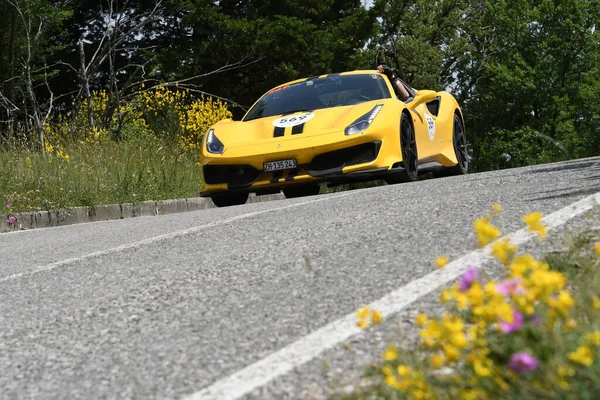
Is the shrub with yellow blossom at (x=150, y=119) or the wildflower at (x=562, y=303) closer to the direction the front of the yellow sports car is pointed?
the wildflower

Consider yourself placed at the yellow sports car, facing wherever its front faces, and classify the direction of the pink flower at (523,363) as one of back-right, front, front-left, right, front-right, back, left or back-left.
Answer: front-left

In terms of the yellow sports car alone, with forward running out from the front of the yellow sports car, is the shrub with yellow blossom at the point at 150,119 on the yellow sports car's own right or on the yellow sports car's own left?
on the yellow sports car's own right

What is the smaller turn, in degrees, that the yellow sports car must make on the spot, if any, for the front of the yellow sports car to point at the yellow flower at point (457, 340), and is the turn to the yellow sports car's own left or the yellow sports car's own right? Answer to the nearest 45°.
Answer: approximately 45° to the yellow sports car's own left

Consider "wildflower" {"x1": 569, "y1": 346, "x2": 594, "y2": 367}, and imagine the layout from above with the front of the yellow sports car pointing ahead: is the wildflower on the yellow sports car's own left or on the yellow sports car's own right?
on the yellow sports car's own left

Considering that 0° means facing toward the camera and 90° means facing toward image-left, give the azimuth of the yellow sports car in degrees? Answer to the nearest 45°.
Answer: approximately 45°

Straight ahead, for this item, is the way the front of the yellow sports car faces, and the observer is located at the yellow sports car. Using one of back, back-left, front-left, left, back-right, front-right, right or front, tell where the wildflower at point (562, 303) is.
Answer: front-left

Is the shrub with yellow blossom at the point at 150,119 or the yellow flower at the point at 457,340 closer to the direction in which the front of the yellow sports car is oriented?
the yellow flower
